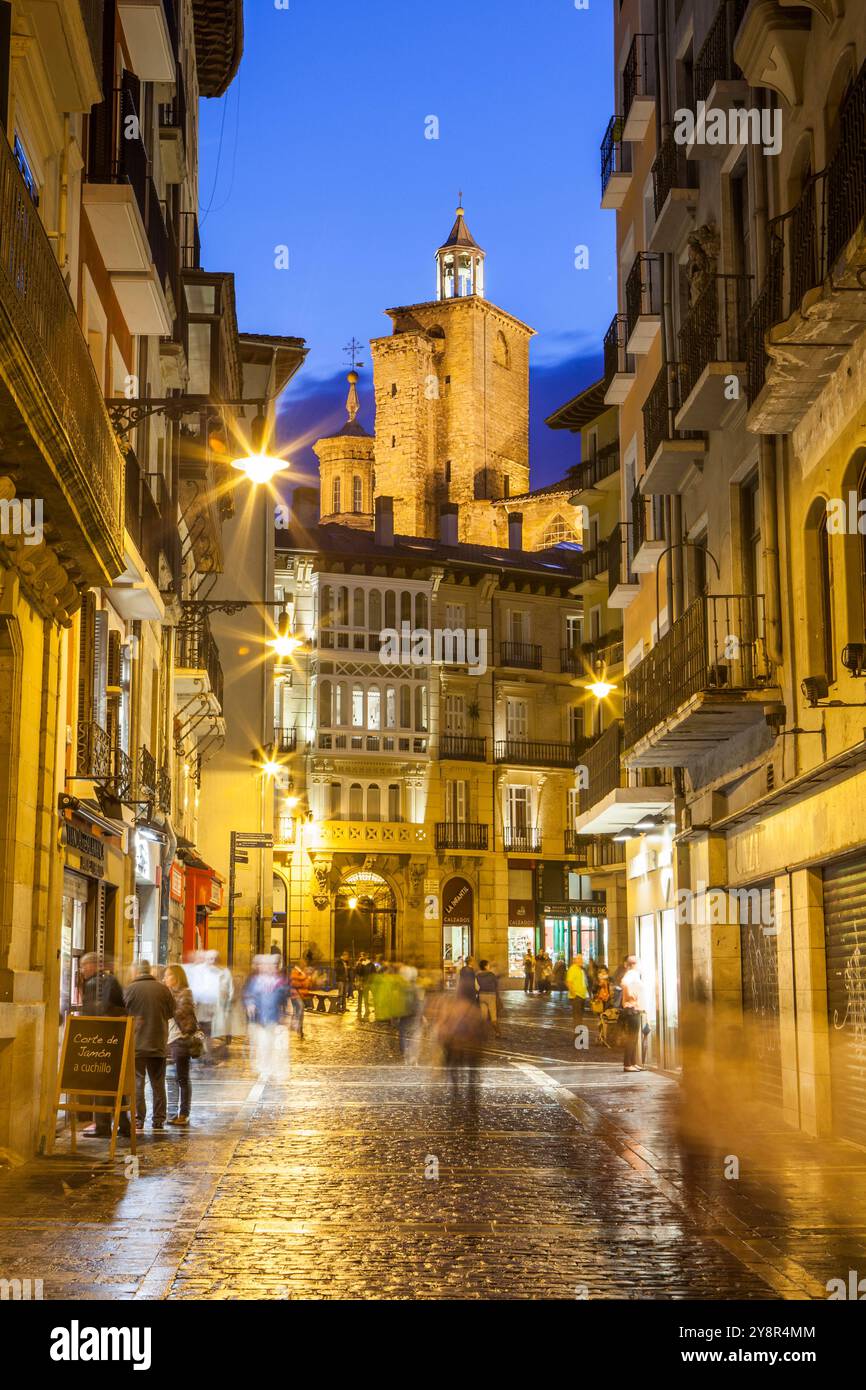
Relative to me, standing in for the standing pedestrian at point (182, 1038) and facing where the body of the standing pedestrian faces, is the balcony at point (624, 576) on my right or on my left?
on my right

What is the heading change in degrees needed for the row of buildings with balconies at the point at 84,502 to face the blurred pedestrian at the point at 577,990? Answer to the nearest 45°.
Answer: approximately 45° to its left

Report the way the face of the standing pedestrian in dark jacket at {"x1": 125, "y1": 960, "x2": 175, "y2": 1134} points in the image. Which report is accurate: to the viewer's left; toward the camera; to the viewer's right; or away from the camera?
away from the camera

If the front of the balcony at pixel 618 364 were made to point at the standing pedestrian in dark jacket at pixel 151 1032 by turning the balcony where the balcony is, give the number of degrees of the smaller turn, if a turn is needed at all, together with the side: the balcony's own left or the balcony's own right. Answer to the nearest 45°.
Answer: approximately 90° to the balcony's own left

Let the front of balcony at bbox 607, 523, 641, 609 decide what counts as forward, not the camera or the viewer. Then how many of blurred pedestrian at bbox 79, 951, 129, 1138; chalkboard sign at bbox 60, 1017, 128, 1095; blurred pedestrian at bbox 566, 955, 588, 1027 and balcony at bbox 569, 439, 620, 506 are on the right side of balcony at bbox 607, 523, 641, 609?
2

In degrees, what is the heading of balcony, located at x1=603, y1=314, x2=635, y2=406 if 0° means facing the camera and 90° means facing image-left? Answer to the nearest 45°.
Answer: approximately 90°

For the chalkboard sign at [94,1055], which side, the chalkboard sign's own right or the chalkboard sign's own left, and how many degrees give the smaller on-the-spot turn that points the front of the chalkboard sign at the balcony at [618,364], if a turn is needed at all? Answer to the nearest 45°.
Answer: approximately 135° to the chalkboard sign's own left

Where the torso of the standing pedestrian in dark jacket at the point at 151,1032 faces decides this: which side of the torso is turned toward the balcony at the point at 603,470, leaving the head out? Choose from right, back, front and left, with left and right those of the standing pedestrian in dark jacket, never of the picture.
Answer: front

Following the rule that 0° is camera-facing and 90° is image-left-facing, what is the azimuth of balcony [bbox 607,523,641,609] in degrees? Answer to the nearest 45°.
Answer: approximately 90°

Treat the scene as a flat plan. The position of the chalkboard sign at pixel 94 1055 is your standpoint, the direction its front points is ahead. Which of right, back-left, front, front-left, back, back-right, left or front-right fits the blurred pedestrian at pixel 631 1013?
back-left
